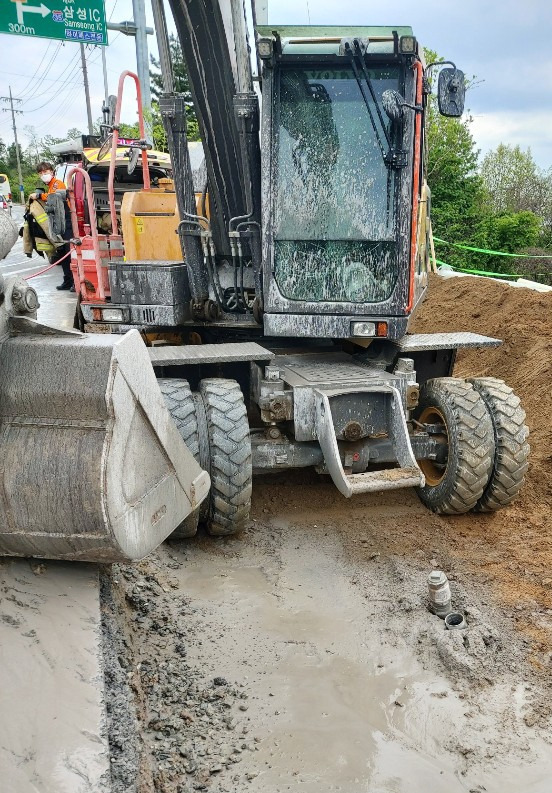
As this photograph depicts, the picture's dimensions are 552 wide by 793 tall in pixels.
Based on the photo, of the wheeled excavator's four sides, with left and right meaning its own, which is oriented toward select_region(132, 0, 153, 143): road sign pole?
back

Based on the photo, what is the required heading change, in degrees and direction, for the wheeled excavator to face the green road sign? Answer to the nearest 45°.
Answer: approximately 180°

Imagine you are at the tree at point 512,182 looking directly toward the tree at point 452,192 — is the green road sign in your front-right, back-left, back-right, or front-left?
front-right

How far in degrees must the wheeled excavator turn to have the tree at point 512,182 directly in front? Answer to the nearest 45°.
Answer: approximately 180°

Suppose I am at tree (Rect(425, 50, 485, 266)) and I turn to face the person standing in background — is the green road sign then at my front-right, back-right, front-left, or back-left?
front-right

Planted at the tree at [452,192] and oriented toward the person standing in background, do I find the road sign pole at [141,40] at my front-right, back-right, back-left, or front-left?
front-right

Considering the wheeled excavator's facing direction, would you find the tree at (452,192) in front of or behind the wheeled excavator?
behind

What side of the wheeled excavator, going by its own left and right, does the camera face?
front

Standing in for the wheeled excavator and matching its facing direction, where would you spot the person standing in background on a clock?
The person standing in background is roughly at 5 o'clock from the wheeled excavator.

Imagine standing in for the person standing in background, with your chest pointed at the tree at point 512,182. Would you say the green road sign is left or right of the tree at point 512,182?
left
